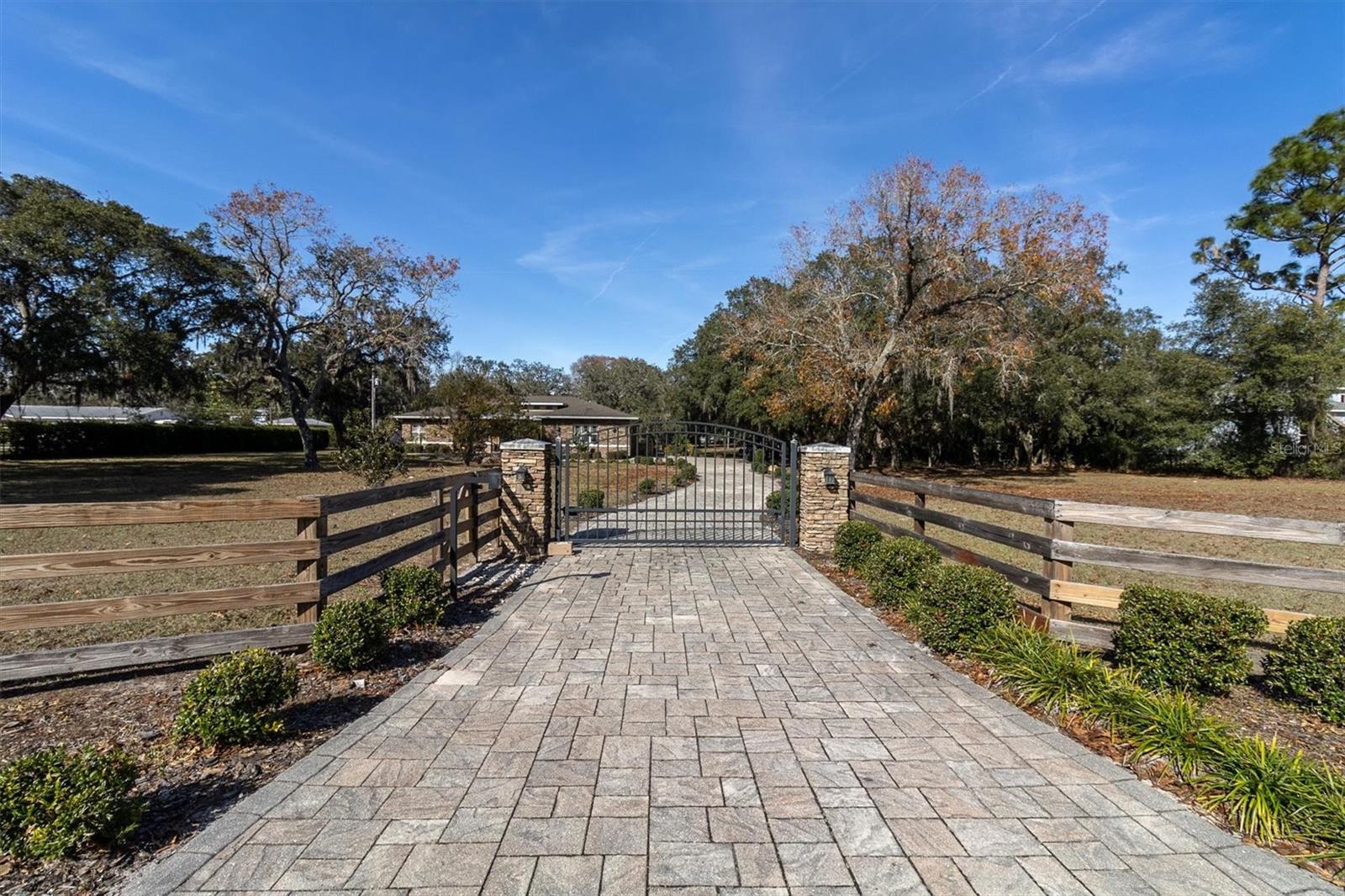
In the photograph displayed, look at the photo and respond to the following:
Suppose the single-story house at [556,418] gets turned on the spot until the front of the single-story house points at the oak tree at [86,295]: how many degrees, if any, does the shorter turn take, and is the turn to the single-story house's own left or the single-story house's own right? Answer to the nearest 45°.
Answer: approximately 45° to the single-story house's own right

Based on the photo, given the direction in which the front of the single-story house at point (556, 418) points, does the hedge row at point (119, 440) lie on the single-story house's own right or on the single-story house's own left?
on the single-story house's own right

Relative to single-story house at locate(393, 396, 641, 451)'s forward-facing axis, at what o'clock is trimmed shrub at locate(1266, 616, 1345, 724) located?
The trimmed shrub is roughly at 12 o'clock from the single-story house.

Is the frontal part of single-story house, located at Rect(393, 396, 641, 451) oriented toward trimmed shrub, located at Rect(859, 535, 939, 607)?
yes

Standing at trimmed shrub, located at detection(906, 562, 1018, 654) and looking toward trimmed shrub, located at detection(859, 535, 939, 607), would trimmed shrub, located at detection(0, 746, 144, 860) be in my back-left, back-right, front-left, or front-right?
back-left

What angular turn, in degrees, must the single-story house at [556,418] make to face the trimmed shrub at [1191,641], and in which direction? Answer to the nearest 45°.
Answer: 0° — it already faces it

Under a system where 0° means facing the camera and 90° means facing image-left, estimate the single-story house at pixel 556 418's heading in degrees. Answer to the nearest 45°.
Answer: approximately 0°

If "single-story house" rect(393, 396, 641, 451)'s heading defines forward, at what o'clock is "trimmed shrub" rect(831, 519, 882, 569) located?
The trimmed shrub is roughly at 12 o'clock from the single-story house.

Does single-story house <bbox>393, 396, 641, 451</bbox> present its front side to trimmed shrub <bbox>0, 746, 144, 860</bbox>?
yes

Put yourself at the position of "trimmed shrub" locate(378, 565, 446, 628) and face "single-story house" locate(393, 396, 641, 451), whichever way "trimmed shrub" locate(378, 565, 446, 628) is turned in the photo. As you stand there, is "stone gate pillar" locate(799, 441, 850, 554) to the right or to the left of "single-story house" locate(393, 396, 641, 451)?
right

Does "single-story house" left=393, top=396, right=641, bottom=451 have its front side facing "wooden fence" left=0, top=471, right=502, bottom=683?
yes

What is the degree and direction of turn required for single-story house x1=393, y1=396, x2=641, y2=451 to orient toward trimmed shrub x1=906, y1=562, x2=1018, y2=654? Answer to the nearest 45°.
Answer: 0° — it already faces it
